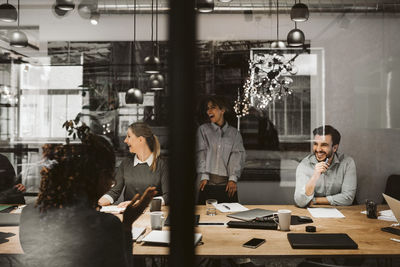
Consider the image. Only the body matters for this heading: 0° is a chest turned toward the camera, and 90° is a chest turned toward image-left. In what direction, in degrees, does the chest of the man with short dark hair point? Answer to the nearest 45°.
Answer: approximately 0°

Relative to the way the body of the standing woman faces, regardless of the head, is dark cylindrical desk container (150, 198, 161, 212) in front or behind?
in front

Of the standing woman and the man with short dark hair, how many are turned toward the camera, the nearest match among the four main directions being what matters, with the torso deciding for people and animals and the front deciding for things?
2

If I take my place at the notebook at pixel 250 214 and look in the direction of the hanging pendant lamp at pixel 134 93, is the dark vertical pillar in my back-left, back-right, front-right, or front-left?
back-left

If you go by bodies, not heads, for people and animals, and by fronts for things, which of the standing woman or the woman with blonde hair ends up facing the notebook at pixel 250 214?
the standing woman

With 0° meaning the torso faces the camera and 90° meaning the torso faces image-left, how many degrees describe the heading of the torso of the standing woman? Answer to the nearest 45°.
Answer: approximately 0°

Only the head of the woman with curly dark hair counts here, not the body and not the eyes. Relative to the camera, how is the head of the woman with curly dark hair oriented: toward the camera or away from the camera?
away from the camera

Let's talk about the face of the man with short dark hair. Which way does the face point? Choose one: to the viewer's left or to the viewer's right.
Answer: to the viewer's left
